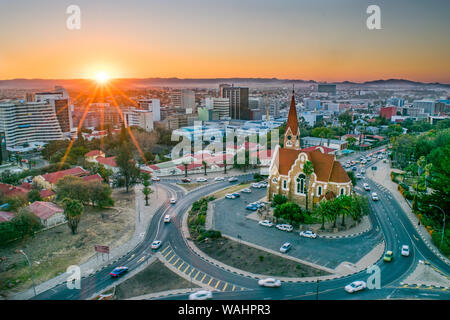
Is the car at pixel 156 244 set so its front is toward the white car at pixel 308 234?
no

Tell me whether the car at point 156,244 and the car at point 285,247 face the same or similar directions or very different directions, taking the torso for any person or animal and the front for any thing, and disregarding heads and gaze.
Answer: same or similar directions

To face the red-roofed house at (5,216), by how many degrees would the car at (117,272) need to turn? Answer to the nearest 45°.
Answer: approximately 90° to its left

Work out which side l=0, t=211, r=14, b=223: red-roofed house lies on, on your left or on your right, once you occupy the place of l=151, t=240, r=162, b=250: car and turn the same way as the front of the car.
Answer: on your right

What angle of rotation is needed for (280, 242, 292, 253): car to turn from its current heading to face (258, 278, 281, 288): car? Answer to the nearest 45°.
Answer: approximately 45° to its left

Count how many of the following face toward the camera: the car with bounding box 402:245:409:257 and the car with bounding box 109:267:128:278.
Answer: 1

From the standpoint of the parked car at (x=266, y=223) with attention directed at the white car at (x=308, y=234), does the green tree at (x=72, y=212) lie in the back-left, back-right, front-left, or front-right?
back-right

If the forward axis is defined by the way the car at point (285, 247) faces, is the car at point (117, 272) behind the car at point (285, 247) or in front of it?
in front

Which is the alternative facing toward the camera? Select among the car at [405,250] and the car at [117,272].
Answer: the car at [405,250]

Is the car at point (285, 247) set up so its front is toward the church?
no
